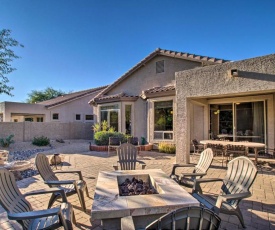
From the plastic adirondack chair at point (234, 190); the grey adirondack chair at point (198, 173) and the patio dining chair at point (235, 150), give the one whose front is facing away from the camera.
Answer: the patio dining chair

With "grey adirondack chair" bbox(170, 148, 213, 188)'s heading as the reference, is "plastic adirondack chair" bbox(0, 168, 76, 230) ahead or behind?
ahead

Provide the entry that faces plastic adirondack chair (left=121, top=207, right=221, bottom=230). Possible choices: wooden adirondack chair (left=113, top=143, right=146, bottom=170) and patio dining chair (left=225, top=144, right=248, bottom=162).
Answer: wooden adirondack chair (left=113, top=143, right=146, bottom=170)

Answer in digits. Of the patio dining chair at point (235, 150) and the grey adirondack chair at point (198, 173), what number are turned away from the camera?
1

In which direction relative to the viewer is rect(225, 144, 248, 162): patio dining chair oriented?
away from the camera

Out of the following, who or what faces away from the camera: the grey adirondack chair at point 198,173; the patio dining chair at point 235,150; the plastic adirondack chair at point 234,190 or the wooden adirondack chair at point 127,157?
the patio dining chair
